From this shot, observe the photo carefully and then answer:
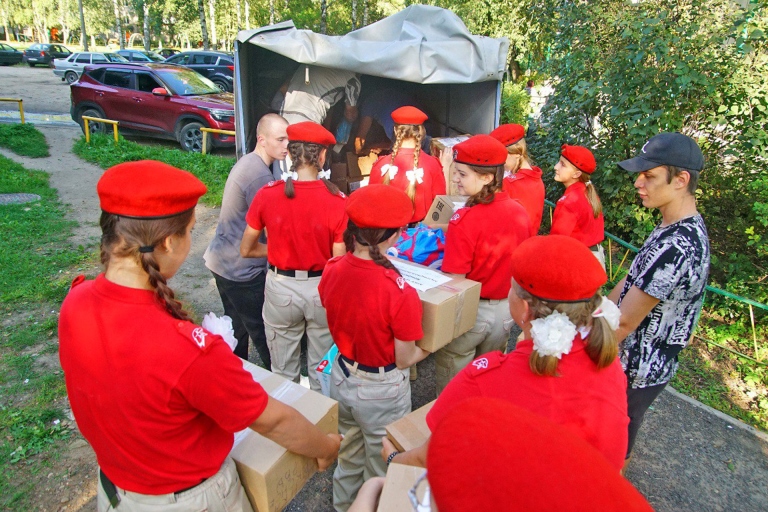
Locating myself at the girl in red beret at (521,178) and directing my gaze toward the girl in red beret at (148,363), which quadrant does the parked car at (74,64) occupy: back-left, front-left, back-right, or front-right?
back-right

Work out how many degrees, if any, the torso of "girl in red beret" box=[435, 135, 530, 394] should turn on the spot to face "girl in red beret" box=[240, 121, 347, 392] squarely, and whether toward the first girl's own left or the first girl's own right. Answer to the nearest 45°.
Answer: approximately 45° to the first girl's own left

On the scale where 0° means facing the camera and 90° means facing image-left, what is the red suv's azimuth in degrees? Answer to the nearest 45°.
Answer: approximately 315°

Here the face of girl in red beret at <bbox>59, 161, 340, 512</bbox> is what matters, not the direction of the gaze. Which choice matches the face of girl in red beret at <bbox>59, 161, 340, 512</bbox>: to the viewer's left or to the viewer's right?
to the viewer's right

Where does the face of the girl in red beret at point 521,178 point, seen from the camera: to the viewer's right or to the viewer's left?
to the viewer's left

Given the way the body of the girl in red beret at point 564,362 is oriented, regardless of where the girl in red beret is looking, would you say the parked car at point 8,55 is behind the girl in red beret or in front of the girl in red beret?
in front

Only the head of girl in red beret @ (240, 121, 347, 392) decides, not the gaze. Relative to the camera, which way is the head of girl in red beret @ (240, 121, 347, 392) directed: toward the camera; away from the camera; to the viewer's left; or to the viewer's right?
away from the camera

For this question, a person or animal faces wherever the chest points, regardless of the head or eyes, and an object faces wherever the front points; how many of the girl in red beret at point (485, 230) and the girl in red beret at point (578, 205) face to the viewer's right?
0

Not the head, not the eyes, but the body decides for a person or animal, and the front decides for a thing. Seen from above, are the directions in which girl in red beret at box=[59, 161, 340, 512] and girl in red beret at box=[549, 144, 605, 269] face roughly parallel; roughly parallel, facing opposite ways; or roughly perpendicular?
roughly perpendicular

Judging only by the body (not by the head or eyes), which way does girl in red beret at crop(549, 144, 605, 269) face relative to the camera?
to the viewer's left

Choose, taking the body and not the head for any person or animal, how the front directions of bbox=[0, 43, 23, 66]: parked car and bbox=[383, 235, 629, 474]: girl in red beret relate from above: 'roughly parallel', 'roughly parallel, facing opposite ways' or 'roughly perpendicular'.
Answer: roughly perpendicular
